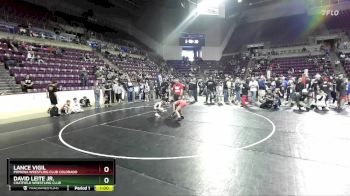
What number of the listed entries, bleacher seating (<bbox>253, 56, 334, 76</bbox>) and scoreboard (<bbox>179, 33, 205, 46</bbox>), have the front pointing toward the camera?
2

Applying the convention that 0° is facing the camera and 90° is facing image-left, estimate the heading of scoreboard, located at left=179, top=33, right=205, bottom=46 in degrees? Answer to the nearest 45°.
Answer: approximately 0°

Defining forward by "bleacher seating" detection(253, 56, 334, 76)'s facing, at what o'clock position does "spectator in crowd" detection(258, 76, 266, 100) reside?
The spectator in crowd is roughly at 12 o'clock from the bleacher seating.

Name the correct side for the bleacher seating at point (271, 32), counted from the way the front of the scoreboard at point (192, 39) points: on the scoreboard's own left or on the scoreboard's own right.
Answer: on the scoreboard's own left

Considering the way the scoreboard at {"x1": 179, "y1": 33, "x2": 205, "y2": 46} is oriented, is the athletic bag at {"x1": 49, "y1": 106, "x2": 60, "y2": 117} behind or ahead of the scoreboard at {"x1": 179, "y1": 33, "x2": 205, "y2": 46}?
ahead

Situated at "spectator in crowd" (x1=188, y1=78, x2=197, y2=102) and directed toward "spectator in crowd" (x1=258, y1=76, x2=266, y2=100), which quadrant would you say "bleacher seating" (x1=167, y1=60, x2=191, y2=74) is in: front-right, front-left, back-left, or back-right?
back-left

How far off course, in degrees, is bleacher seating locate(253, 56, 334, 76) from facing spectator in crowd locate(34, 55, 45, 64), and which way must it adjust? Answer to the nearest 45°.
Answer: approximately 45° to its right

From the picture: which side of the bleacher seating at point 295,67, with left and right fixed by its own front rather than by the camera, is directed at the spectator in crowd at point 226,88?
front

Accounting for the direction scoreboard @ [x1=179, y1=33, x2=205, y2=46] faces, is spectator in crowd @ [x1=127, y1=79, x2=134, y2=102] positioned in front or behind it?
in front

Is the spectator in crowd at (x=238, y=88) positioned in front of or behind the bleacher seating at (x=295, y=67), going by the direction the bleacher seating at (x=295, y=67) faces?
in front

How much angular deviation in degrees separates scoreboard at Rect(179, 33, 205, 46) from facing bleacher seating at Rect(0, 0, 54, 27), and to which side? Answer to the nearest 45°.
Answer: approximately 45° to its right

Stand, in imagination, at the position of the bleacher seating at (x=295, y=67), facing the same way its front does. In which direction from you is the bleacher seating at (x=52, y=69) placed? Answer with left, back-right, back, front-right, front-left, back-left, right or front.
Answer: front-right

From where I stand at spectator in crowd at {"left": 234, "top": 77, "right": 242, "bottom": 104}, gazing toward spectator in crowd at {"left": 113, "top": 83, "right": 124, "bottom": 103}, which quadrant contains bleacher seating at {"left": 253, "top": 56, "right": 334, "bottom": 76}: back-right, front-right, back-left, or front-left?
back-right
